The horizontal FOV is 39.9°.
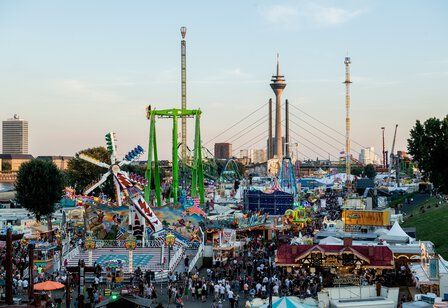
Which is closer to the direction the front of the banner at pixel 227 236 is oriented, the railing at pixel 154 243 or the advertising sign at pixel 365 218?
the railing

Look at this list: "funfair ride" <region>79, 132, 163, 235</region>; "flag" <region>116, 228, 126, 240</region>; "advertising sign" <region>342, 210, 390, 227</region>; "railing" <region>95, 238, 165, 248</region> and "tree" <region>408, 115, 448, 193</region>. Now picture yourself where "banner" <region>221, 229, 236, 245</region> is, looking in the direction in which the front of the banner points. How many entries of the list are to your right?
3

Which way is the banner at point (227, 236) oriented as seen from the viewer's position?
toward the camera

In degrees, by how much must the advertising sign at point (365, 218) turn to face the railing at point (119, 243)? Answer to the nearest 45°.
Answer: approximately 45° to its right

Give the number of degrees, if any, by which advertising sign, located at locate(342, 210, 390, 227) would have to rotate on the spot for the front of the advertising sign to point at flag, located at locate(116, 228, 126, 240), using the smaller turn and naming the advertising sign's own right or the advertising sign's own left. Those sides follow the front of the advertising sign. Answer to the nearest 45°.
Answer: approximately 45° to the advertising sign's own right

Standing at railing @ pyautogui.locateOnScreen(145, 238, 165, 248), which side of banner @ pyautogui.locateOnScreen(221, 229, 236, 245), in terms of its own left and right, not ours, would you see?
right

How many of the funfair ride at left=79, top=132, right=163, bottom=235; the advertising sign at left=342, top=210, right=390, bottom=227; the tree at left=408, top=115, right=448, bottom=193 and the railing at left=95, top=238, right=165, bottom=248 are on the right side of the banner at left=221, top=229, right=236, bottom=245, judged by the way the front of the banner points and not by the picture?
2

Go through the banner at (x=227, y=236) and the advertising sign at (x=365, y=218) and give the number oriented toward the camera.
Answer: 2

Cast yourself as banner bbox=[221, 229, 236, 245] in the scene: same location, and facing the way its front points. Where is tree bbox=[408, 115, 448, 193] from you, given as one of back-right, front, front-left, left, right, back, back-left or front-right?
left

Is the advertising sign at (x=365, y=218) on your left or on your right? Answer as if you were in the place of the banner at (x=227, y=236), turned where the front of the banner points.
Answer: on your left

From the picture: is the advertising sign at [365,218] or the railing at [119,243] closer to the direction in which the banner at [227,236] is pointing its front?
the railing
